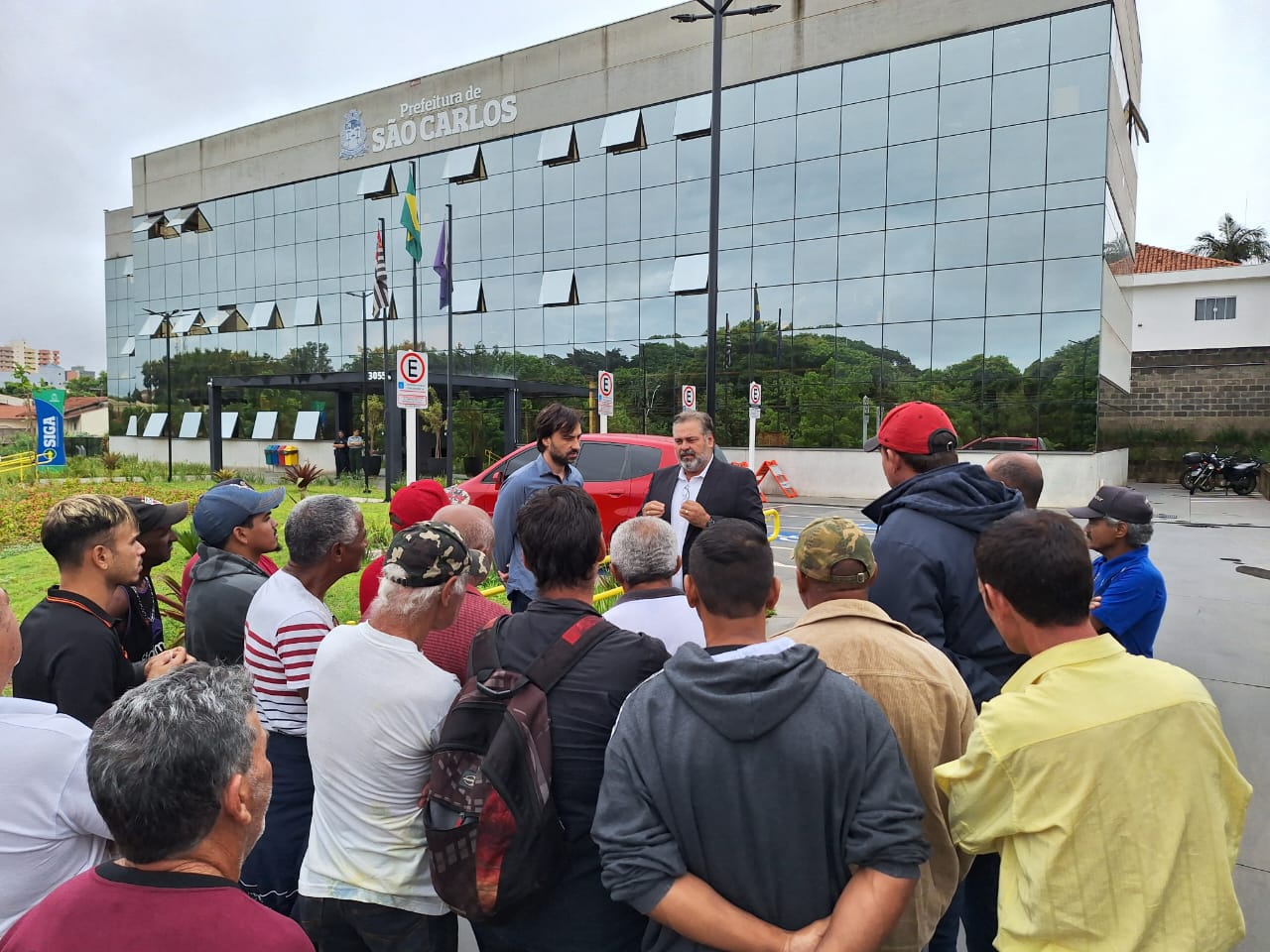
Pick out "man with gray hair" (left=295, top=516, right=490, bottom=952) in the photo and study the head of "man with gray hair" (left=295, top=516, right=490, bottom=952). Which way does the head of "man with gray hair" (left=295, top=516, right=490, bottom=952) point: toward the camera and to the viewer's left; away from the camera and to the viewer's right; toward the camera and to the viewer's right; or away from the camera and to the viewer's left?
away from the camera and to the viewer's right

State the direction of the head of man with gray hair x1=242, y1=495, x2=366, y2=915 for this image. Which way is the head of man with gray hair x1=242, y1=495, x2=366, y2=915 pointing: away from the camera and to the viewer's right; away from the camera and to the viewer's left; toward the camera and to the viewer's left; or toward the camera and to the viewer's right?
away from the camera and to the viewer's right

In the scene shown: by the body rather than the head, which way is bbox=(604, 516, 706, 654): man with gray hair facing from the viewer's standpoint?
away from the camera

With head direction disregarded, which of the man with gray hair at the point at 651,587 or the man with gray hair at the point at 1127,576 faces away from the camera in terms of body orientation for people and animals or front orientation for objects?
the man with gray hair at the point at 651,587

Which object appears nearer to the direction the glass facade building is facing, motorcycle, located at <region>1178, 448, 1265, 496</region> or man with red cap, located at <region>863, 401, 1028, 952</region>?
the man with red cap

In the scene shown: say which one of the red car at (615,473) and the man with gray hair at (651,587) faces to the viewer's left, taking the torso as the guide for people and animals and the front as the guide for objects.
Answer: the red car

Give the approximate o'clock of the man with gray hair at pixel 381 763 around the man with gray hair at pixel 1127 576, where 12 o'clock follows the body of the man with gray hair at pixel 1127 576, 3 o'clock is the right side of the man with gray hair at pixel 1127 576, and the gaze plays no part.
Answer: the man with gray hair at pixel 381 763 is roughly at 10 o'clock from the man with gray hair at pixel 1127 576.

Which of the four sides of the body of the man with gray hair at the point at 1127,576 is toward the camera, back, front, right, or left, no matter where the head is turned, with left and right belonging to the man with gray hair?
left
